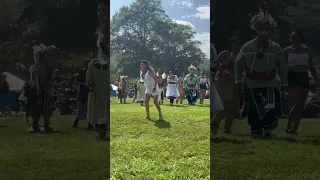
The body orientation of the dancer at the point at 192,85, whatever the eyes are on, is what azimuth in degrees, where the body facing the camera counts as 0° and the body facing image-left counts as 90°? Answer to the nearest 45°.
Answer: approximately 0°

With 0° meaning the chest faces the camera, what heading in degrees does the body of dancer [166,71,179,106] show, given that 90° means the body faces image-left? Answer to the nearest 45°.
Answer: approximately 0°
